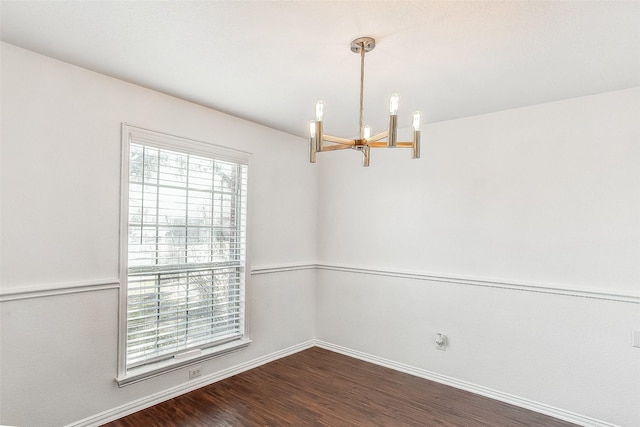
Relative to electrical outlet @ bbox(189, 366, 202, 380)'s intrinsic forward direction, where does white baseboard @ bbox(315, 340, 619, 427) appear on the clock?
The white baseboard is roughly at 11 o'clock from the electrical outlet.

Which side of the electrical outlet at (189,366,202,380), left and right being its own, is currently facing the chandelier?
front

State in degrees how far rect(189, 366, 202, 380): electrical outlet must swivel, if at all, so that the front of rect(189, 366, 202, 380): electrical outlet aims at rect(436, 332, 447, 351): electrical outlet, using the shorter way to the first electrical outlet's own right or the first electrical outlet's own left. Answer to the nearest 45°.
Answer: approximately 45° to the first electrical outlet's own left
